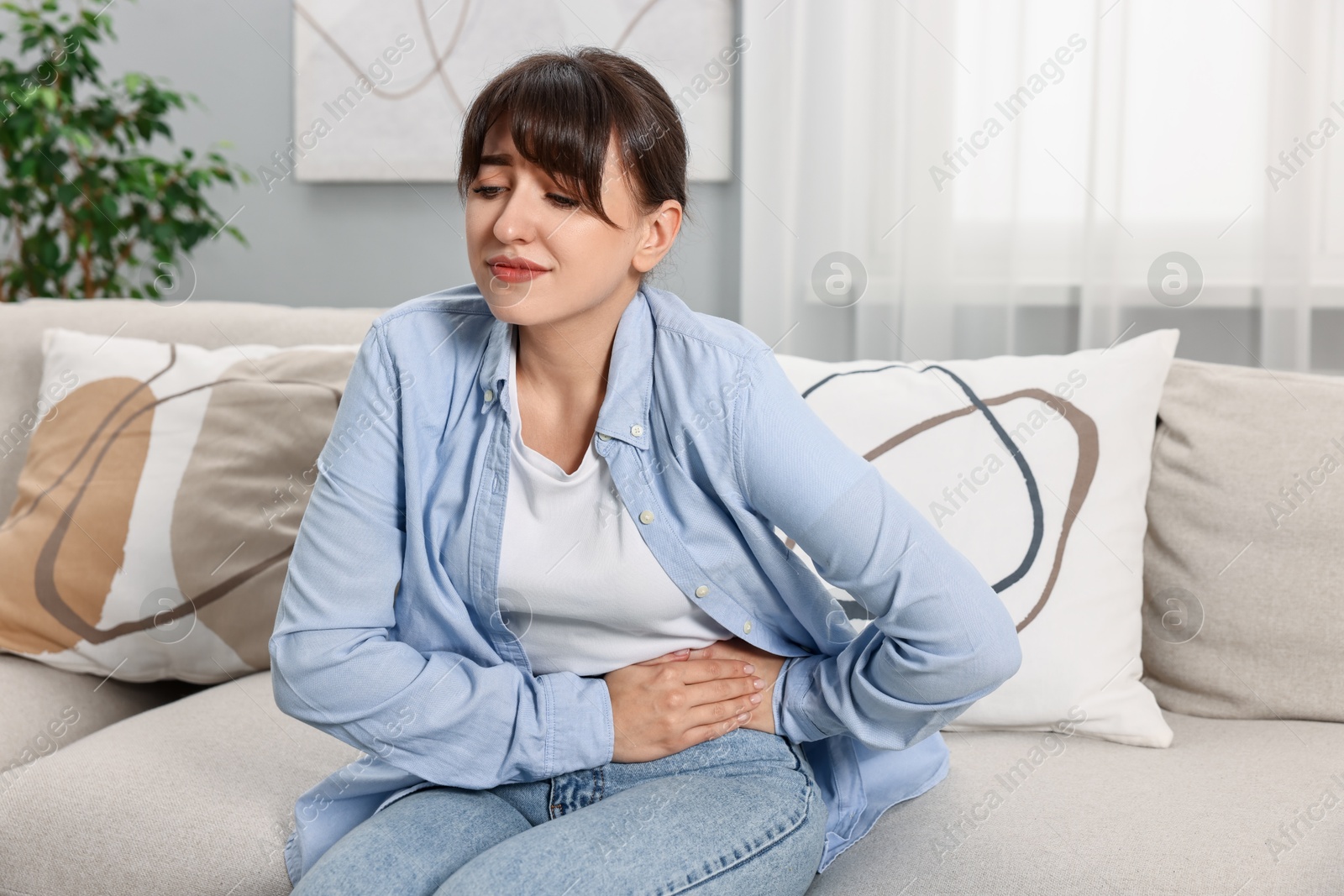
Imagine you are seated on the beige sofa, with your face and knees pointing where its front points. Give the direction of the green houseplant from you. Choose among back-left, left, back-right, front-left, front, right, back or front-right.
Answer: back-right

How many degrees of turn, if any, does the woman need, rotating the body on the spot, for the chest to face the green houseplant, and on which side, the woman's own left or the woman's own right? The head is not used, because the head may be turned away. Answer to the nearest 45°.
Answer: approximately 90° to the woman's own right

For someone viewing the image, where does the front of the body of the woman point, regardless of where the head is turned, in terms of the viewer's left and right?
facing the viewer and to the left of the viewer

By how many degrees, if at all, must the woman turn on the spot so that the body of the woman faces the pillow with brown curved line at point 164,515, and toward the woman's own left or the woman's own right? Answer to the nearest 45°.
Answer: approximately 90° to the woman's own right

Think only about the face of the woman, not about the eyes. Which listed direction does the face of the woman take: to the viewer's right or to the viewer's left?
to the viewer's left

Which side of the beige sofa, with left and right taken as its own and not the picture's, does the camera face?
front

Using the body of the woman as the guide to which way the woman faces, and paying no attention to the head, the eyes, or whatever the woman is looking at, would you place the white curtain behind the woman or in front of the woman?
behind
